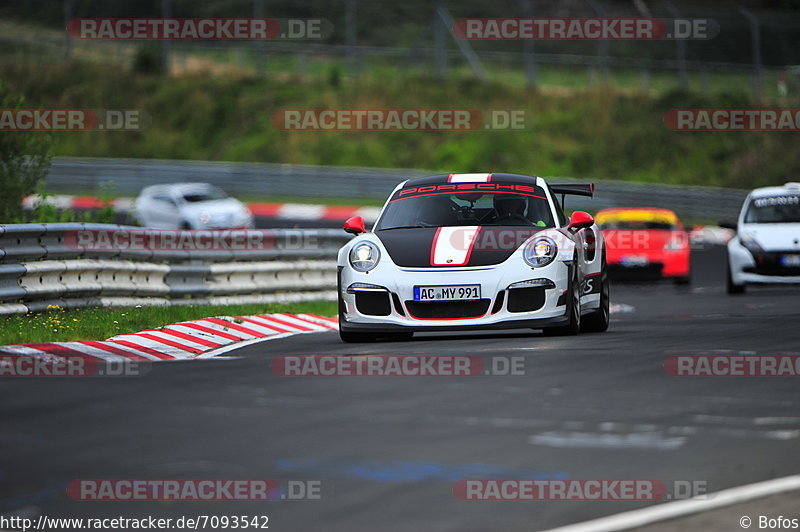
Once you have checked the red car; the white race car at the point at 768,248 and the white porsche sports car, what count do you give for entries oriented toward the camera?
3

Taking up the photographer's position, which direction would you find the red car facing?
facing the viewer

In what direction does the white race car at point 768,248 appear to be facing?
toward the camera

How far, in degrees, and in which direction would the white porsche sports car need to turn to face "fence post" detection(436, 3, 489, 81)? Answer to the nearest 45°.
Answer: approximately 180°

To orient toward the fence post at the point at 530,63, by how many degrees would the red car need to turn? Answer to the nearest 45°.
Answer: approximately 180°

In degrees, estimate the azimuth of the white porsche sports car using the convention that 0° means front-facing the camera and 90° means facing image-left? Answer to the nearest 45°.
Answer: approximately 0°

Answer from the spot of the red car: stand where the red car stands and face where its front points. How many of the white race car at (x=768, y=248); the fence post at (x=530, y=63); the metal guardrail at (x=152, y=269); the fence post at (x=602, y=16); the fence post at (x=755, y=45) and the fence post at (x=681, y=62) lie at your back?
4

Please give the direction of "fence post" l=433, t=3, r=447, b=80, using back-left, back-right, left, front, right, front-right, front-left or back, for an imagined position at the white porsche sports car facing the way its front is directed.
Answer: back

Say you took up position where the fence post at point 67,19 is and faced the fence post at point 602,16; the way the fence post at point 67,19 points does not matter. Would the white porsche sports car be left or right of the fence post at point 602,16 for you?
right

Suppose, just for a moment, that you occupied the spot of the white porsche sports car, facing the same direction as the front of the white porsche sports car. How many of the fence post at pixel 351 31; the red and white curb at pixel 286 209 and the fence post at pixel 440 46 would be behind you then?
3
